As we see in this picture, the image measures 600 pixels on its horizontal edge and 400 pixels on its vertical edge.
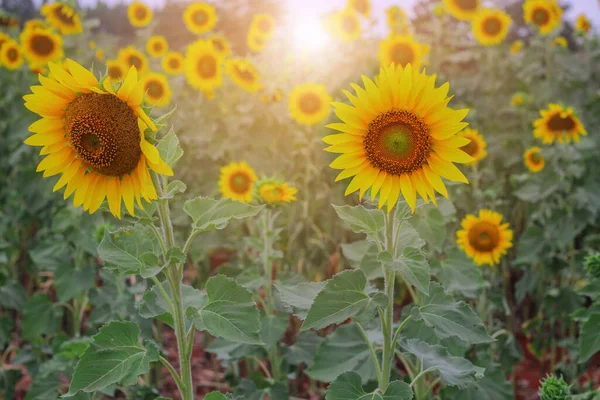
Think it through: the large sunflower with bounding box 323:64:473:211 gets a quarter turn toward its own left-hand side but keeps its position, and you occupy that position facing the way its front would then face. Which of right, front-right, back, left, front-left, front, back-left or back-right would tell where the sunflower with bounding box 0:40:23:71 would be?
back-left

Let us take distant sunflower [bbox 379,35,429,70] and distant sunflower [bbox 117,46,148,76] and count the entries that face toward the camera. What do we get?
2

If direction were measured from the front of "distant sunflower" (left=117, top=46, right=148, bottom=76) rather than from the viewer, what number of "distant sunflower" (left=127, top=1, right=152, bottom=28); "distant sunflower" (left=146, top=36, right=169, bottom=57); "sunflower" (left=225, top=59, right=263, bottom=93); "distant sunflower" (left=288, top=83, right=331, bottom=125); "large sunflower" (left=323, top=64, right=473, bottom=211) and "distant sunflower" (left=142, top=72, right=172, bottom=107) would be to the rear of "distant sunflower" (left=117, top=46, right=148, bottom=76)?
2

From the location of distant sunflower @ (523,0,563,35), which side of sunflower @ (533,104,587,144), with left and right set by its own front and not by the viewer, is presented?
back

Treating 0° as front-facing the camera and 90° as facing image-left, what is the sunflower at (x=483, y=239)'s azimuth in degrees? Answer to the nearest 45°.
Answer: approximately 0°

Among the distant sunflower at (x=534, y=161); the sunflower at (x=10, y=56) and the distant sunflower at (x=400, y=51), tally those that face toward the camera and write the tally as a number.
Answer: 3

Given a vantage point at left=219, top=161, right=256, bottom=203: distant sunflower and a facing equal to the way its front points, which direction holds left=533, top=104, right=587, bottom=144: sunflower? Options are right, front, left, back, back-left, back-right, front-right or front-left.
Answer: left

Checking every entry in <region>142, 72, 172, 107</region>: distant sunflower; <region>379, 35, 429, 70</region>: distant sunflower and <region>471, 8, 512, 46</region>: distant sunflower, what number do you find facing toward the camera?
3

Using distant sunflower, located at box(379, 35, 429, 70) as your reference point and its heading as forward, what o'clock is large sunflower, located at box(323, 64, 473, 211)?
The large sunflower is roughly at 12 o'clock from the distant sunflower.

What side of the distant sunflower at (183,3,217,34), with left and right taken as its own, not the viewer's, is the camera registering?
front

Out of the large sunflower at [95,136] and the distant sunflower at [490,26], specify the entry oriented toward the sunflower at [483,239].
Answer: the distant sunflower

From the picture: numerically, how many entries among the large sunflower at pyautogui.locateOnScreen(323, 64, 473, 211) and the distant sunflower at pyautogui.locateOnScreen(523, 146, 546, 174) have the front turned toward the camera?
2

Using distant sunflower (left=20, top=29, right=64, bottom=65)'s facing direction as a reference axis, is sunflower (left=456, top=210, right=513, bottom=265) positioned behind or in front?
in front
